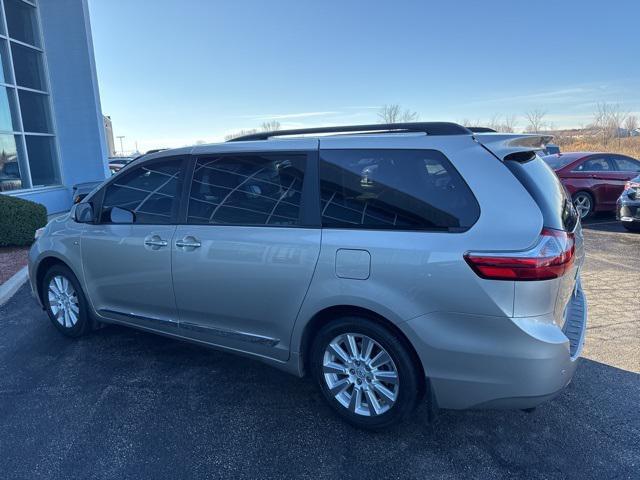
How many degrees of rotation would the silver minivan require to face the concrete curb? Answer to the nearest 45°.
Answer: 0° — it already faces it

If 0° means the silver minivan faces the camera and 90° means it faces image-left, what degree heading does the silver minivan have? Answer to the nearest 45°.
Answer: approximately 135°

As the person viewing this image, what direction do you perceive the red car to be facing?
facing away from the viewer and to the right of the viewer

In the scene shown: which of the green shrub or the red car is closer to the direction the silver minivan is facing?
the green shrub

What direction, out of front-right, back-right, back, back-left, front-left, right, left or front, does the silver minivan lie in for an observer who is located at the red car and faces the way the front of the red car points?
back-right

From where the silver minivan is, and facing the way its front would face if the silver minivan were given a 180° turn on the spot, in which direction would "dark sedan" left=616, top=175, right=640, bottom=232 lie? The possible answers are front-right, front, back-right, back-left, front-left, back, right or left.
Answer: left

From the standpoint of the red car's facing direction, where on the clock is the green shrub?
The green shrub is roughly at 6 o'clock from the red car.

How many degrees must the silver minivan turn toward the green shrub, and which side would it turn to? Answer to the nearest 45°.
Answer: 0° — it already faces it

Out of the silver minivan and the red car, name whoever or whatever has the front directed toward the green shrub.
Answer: the silver minivan
